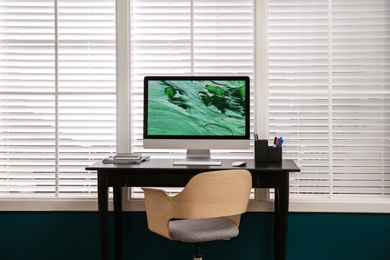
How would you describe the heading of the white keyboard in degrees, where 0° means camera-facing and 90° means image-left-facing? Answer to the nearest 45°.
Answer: approximately 0°

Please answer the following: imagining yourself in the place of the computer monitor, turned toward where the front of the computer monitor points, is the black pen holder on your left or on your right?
on your left

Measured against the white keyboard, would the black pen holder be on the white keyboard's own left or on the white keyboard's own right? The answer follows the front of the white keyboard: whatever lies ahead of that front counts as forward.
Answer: on the white keyboard's own left

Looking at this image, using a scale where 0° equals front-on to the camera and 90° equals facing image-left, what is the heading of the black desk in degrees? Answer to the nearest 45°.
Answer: approximately 0°

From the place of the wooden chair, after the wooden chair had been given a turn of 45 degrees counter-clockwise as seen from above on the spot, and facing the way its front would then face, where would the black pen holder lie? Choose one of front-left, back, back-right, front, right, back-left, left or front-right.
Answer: back-right
